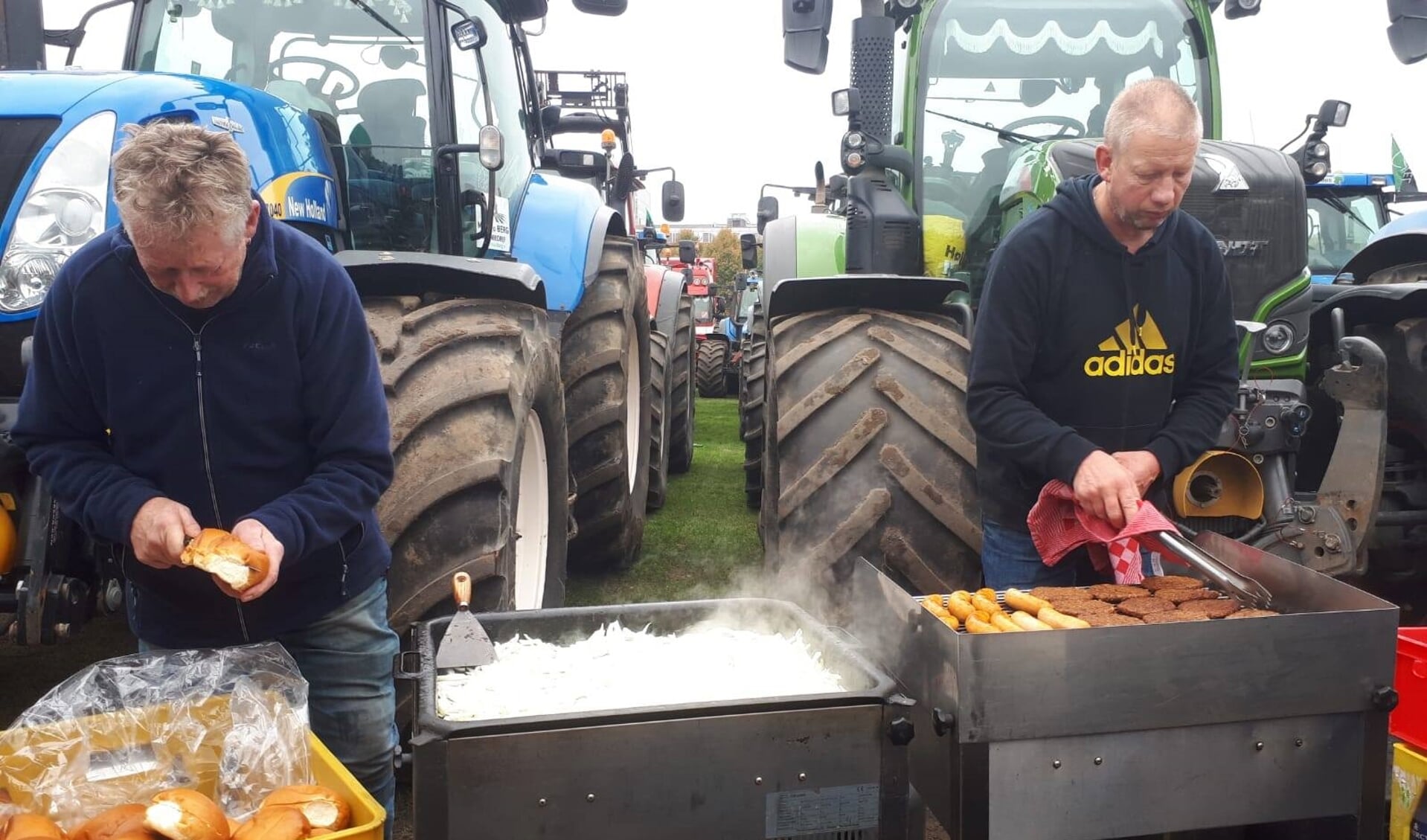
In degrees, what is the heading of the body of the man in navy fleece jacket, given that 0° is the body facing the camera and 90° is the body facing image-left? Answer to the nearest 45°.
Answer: approximately 0°

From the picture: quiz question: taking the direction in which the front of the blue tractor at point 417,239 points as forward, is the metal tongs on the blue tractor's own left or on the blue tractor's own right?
on the blue tractor's own left

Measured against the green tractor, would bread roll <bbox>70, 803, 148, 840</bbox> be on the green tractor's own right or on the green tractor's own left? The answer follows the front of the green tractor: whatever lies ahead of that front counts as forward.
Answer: on the green tractor's own right

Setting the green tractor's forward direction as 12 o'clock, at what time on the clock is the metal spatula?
The metal spatula is roughly at 2 o'clock from the green tractor.

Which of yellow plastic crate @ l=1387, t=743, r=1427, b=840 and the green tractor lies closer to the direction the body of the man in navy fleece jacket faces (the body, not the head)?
the yellow plastic crate

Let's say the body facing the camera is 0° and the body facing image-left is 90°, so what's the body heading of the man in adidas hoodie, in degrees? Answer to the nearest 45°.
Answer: approximately 315°
